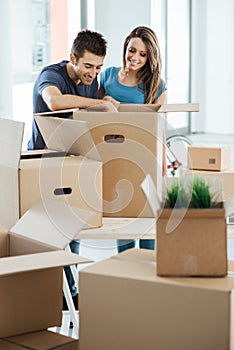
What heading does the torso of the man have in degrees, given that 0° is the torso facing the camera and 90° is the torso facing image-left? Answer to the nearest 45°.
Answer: approximately 315°

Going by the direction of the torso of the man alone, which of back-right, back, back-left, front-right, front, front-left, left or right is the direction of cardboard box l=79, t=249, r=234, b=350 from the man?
front-right

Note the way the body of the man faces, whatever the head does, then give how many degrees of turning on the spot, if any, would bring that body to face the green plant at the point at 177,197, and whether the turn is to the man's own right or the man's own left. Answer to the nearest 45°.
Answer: approximately 45° to the man's own right

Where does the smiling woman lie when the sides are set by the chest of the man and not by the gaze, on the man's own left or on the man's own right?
on the man's own left

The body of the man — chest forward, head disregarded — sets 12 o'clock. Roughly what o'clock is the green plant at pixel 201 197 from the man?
The green plant is roughly at 1 o'clock from the man.

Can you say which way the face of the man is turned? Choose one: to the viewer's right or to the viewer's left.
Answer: to the viewer's right

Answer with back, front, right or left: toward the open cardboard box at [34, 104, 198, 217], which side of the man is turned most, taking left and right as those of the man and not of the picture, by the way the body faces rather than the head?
front

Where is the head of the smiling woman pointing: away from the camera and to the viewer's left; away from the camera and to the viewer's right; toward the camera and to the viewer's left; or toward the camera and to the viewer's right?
toward the camera and to the viewer's left

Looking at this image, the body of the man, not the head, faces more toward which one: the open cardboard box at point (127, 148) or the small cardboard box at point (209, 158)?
the open cardboard box
